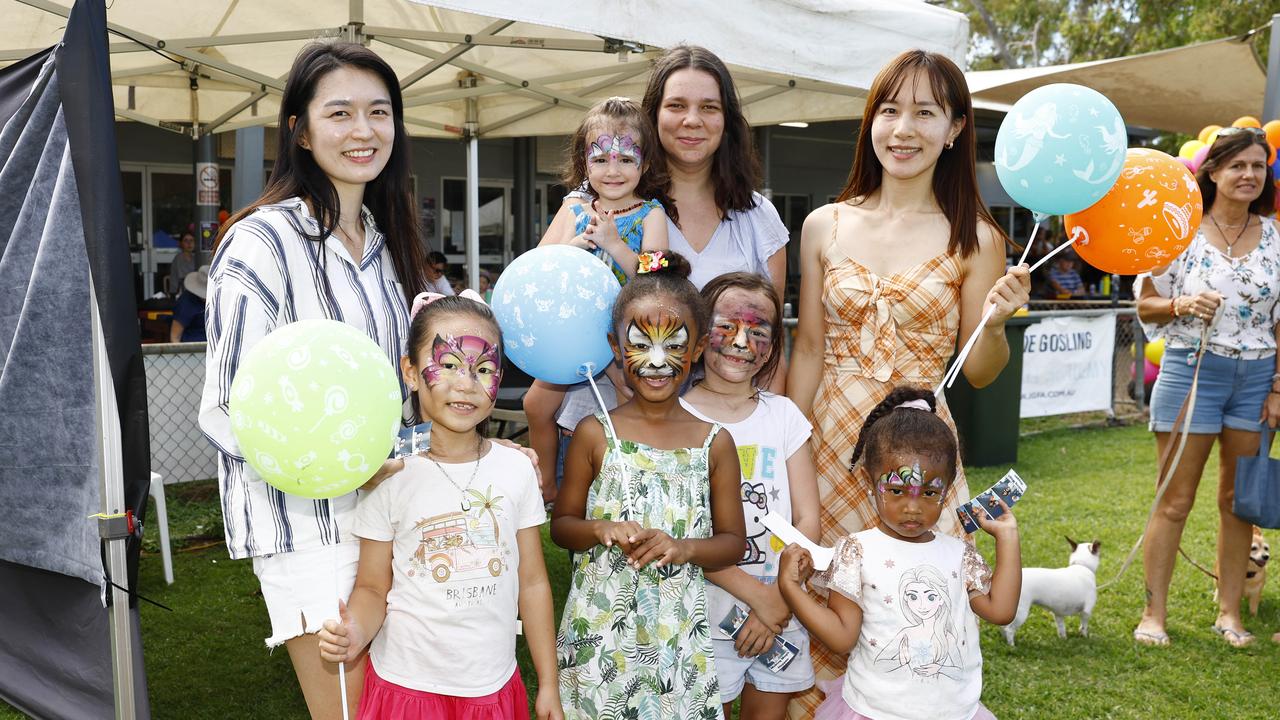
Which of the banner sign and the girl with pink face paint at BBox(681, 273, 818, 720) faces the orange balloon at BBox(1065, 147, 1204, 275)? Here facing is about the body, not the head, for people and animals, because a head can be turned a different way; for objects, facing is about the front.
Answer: the banner sign

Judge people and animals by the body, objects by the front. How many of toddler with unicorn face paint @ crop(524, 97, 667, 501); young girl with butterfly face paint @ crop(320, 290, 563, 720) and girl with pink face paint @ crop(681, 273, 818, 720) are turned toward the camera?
3

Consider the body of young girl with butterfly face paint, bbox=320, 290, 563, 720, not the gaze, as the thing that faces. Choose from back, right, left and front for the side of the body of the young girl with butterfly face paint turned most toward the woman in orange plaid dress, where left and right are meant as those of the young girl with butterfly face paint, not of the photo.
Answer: left

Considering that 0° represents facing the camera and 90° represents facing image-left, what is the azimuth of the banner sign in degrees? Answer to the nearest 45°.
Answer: approximately 0°

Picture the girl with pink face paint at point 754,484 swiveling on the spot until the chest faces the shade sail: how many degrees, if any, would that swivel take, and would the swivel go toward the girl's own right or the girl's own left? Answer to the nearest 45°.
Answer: approximately 135° to the girl's own left

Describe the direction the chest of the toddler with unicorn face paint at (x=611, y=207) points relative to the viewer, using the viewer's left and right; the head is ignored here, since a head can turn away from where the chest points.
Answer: facing the viewer

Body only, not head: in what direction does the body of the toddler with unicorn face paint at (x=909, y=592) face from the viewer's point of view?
toward the camera

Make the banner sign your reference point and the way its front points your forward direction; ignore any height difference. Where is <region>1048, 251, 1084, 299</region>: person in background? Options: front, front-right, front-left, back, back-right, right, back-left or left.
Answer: back

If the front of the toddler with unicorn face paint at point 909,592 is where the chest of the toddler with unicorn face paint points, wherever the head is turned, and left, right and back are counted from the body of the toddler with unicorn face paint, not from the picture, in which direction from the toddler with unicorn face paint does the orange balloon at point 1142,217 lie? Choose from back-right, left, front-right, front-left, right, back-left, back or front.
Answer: back-left

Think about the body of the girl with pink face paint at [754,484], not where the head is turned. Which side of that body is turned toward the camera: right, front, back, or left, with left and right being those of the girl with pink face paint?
front
